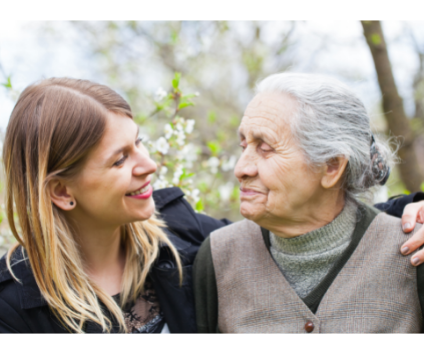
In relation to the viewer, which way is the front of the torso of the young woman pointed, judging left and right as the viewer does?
facing the viewer and to the right of the viewer

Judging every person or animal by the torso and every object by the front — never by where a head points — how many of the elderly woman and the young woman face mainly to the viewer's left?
0

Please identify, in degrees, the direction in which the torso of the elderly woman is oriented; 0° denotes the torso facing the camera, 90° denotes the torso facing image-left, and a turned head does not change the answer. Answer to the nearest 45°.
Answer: approximately 0°

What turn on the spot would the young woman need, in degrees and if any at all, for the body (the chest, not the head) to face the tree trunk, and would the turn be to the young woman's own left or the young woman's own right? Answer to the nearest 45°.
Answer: approximately 90° to the young woman's own left

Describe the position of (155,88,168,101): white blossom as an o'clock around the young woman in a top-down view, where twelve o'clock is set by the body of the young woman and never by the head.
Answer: The white blossom is roughly at 8 o'clock from the young woman.

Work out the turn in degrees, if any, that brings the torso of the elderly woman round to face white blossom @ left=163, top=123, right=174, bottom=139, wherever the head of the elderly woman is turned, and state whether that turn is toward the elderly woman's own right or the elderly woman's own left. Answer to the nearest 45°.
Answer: approximately 135° to the elderly woman's own right

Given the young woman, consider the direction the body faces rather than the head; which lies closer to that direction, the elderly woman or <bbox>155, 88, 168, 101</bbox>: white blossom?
the elderly woman
